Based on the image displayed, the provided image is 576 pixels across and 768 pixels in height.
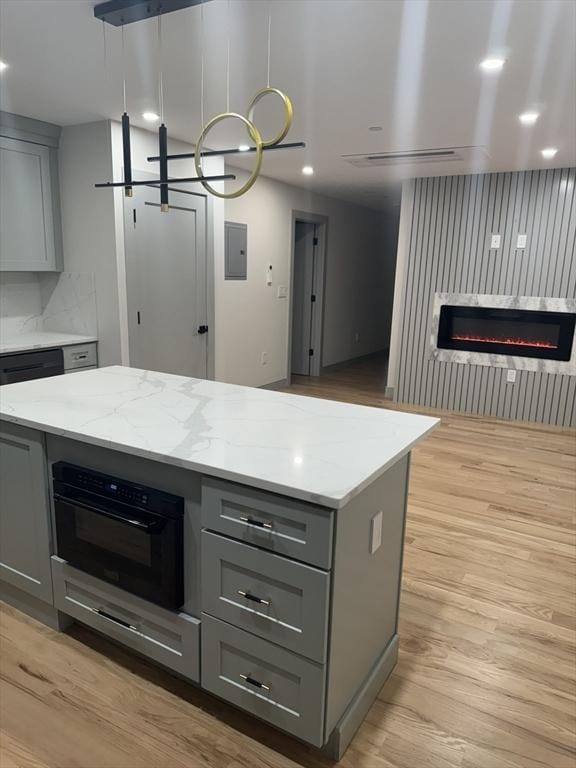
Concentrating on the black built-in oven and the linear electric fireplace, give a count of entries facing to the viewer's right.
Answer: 0

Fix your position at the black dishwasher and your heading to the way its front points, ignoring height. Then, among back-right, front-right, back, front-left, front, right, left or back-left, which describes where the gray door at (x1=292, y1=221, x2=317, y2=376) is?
left

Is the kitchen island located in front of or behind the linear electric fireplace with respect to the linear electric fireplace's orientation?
in front

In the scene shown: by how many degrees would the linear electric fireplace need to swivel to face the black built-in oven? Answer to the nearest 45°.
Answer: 0° — it already faces it

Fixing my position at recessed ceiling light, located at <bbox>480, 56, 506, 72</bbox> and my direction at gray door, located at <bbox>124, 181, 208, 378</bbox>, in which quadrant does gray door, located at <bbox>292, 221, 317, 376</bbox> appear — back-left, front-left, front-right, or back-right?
front-right

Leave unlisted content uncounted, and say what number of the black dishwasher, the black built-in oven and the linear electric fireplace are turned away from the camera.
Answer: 0

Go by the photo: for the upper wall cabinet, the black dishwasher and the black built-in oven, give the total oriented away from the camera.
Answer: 0

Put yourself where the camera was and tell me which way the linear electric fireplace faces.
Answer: facing the viewer

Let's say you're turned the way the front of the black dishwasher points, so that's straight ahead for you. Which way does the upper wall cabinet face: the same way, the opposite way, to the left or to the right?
the same way

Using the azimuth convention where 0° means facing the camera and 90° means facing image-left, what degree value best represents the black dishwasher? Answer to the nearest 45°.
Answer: approximately 315°

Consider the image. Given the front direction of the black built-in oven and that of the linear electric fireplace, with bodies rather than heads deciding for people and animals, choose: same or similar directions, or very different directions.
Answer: same or similar directions

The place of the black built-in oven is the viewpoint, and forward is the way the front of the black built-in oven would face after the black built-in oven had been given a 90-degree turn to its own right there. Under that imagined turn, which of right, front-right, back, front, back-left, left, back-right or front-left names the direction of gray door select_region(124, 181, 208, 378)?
front-right
